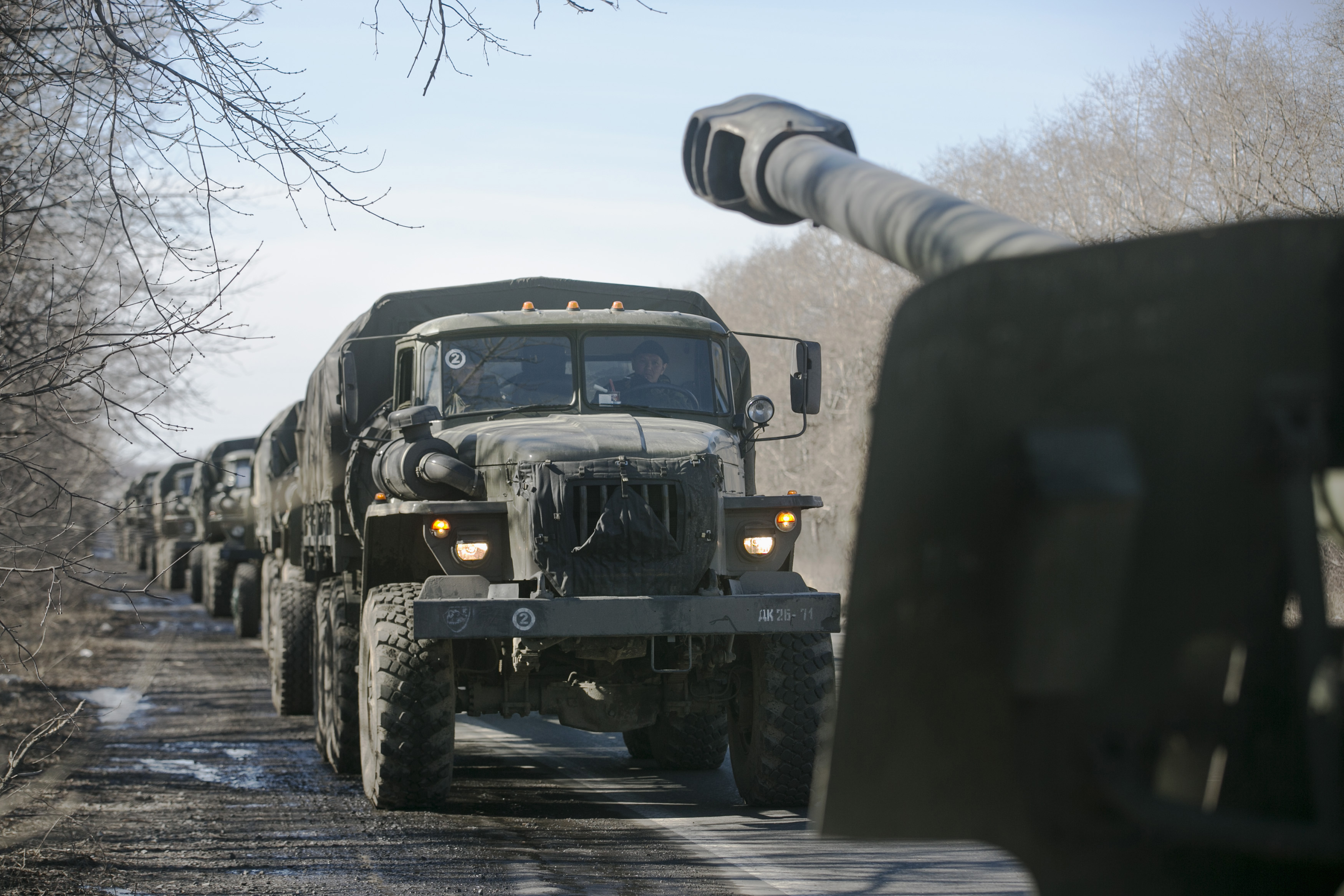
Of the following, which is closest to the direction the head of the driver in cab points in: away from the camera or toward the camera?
toward the camera

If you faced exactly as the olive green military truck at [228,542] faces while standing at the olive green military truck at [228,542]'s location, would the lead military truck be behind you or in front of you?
in front

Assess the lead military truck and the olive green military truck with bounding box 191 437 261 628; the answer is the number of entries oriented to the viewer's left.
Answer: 0

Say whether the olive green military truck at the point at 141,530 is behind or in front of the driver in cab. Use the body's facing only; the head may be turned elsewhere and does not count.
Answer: behind

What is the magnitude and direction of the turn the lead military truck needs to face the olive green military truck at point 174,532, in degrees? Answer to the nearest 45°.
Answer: approximately 180°

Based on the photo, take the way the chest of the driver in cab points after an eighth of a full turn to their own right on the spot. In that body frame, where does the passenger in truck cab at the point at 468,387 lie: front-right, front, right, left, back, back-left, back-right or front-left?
front-right

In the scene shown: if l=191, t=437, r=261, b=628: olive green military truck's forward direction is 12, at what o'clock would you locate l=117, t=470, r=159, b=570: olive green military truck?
l=117, t=470, r=159, b=570: olive green military truck is roughly at 7 o'clock from l=191, t=437, r=261, b=628: olive green military truck.

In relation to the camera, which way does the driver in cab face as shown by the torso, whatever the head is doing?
toward the camera

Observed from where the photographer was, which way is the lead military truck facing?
facing the viewer

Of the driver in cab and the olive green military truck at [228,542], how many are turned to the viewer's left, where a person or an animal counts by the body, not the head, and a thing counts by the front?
0

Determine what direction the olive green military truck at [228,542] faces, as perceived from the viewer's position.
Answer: facing the viewer and to the right of the viewer

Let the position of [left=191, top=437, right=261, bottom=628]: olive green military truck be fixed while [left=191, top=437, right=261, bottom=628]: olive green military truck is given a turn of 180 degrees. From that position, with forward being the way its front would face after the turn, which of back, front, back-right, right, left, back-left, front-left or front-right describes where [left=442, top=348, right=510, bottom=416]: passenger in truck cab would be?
back-left

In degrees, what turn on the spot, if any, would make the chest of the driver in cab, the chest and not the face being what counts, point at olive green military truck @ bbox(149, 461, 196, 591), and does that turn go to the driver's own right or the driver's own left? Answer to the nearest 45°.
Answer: approximately 135° to the driver's own right
